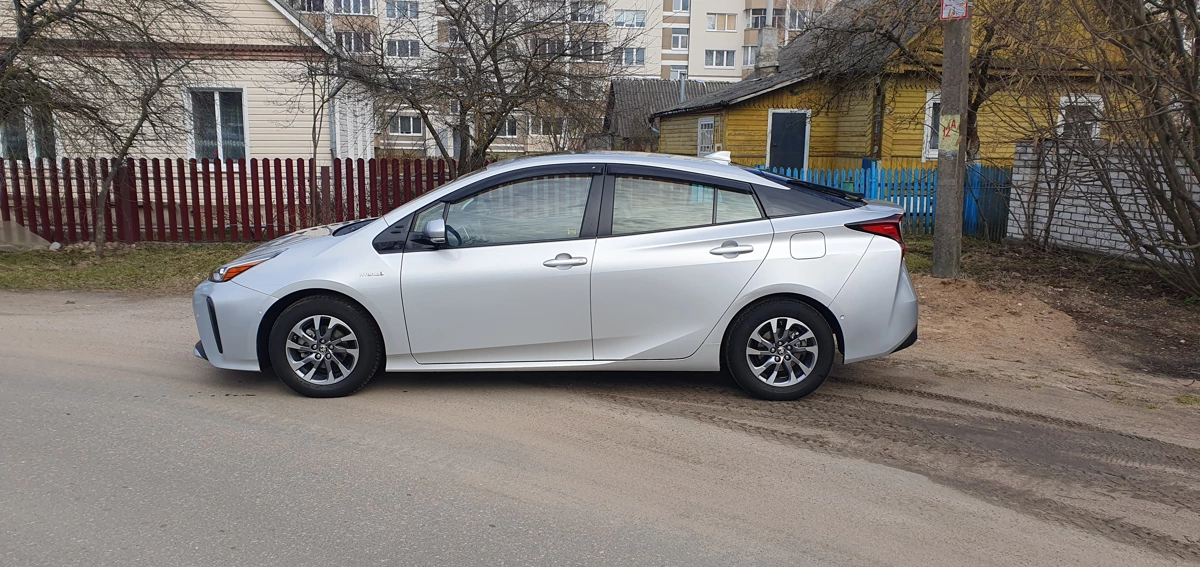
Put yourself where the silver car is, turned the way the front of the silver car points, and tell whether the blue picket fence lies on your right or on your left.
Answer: on your right

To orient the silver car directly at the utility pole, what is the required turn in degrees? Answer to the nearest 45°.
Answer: approximately 135° to its right

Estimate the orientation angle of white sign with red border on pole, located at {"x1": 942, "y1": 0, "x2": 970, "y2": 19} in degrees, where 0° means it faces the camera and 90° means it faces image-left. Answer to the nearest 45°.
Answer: approximately 0°

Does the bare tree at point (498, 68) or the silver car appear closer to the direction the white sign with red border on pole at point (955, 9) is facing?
the silver car

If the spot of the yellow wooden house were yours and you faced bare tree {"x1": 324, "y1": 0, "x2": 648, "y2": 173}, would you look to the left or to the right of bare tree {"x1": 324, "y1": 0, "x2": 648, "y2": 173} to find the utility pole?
left

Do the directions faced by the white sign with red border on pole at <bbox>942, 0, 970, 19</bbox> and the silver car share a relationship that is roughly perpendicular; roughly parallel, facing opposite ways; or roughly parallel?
roughly perpendicular

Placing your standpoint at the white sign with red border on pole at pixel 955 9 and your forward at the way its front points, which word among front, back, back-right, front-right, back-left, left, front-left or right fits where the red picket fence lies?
right

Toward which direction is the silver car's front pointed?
to the viewer's left

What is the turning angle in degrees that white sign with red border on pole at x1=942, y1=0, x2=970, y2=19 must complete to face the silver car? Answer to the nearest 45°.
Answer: approximately 45° to its right

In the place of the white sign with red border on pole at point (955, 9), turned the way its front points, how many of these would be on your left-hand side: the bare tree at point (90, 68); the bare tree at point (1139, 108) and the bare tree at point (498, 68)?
1

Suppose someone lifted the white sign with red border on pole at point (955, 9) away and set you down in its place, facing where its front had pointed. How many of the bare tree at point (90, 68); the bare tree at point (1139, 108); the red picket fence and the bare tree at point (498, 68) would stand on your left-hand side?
1

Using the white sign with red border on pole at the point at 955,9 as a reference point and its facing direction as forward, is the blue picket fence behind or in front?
behind

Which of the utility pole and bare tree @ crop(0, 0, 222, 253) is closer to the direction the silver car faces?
the bare tree

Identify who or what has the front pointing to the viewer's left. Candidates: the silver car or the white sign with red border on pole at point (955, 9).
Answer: the silver car

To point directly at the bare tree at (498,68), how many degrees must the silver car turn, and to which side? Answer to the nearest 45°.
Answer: approximately 90° to its right

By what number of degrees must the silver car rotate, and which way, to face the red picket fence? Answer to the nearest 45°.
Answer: approximately 45° to its right
